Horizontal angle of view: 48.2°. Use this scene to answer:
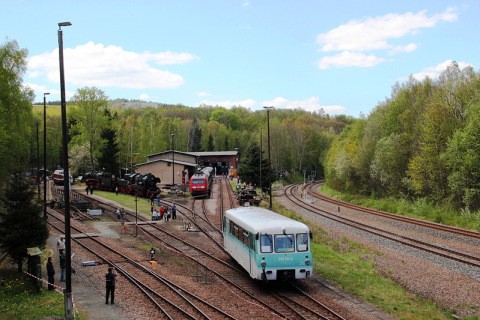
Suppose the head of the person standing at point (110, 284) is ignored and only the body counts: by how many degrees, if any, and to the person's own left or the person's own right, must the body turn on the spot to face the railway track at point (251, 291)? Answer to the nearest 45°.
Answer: approximately 45° to the person's own right

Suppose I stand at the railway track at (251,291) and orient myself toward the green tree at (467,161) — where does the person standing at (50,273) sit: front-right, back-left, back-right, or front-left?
back-left

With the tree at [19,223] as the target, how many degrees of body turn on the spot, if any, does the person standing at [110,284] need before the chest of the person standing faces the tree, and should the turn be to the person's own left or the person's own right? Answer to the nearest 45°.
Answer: approximately 90° to the person's own left

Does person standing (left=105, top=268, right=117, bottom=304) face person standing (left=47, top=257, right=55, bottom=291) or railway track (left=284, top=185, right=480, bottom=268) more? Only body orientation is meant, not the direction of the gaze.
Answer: the railway track

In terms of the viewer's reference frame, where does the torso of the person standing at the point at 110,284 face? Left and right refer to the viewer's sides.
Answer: facing away from the viewer and to the right of the viewer

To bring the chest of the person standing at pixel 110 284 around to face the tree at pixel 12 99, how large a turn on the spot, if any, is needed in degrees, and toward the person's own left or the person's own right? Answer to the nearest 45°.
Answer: approximately 45° to the person's own left
